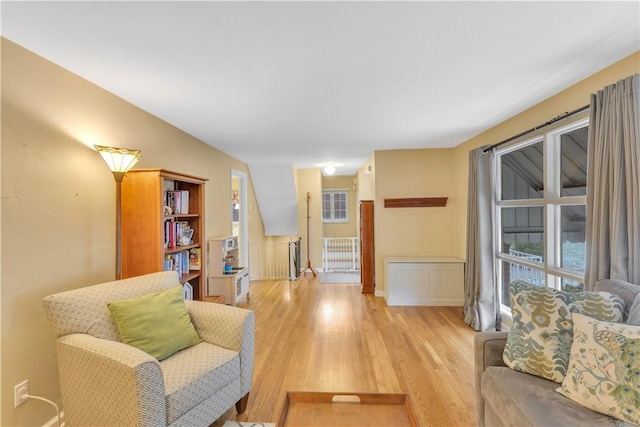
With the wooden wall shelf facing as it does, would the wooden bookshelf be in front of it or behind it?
in front

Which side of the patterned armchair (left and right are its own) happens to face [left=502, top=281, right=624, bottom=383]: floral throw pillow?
front

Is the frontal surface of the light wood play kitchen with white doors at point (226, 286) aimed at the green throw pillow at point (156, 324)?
no

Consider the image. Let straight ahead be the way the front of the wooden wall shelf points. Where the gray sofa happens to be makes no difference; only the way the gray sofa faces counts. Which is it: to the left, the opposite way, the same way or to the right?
to the right

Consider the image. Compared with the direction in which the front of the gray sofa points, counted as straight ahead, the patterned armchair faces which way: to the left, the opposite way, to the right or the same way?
the opposite way

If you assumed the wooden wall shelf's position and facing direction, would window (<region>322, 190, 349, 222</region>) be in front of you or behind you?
behind

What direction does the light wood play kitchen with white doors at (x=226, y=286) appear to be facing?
to the viewer's right

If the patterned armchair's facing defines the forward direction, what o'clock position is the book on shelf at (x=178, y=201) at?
The book on shelf is roughly at 8 o'clock from the patterned armchair.

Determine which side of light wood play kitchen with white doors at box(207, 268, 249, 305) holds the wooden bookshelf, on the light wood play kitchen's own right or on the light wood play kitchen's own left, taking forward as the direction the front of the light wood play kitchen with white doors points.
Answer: on the light wood play kitchen's own right

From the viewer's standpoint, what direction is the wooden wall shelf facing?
toward the camera

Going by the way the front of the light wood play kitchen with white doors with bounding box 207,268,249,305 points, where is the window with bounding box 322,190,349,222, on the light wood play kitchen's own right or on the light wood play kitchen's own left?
on the light wood play kitchen's own left

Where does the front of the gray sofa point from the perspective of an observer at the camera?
facing the viewer and to the left of the viewer

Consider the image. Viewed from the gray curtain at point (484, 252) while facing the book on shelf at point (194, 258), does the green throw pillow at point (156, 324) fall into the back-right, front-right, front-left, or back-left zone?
front-left

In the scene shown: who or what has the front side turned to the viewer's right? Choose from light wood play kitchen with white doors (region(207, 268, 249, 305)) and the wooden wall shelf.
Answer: the light wood play kitchen with white doors
